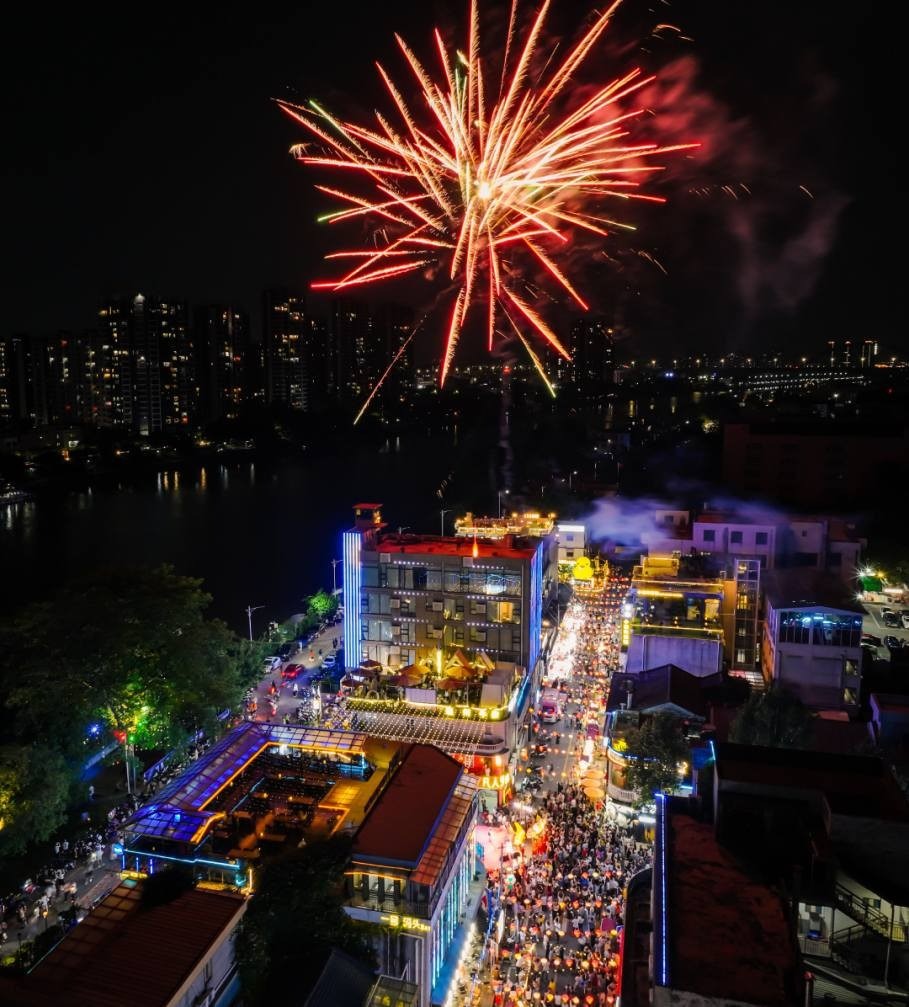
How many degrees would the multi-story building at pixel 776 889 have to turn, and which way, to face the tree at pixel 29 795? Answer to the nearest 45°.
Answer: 0° — it already faces it

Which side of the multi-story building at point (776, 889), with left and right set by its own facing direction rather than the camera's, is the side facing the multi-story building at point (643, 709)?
right

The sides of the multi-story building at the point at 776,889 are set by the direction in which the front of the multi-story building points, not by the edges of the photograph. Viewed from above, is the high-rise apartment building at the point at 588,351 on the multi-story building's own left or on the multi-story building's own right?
on the multi-story building's own right

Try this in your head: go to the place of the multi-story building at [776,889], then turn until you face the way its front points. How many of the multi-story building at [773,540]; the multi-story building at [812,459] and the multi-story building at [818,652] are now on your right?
3

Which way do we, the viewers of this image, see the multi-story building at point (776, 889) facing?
facing to the left of the viewer

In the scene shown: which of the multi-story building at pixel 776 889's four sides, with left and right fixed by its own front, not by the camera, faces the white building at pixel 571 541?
right

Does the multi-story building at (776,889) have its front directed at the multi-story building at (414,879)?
yes
